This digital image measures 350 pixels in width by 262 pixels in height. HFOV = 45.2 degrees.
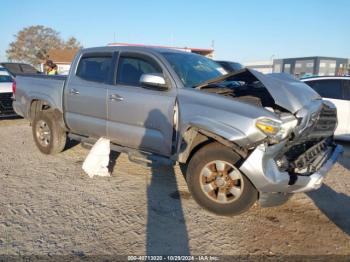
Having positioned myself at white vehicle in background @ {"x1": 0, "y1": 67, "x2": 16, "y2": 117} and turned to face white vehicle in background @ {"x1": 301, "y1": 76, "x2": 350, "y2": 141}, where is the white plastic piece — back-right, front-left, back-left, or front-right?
front-right

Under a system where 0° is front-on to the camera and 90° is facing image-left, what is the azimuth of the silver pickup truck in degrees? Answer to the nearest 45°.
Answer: approximately 315°

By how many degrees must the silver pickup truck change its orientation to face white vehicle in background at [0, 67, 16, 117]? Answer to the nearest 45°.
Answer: approximately 180°

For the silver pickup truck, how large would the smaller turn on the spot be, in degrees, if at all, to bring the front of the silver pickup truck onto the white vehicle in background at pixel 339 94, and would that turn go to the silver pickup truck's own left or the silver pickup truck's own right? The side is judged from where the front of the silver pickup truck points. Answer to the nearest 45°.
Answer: approximately 90° to the silver pickup truck's own left
